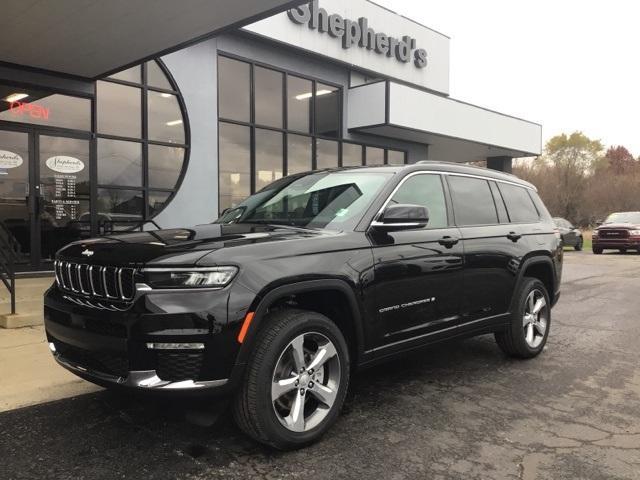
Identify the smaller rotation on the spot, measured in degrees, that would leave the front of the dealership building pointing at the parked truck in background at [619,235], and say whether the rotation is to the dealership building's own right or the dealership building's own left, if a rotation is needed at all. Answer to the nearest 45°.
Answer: approximately 90° to the dealership building's own left

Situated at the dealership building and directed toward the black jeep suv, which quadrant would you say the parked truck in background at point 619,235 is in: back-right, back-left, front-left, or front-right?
back-left

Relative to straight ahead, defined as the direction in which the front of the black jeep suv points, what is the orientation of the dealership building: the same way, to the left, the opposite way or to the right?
to the left

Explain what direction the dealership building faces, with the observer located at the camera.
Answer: facing the viewer and to the right of the viewer

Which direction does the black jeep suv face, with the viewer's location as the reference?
facing the viewer and to the left of the viewer

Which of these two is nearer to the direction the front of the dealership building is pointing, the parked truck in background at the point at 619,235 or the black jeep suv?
the black jeep suv

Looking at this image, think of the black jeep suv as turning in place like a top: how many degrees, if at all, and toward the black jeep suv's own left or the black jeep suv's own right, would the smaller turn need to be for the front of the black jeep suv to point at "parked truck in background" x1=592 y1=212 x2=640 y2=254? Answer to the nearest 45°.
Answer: approximately 180°

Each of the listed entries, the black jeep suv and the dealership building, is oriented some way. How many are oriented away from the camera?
0
